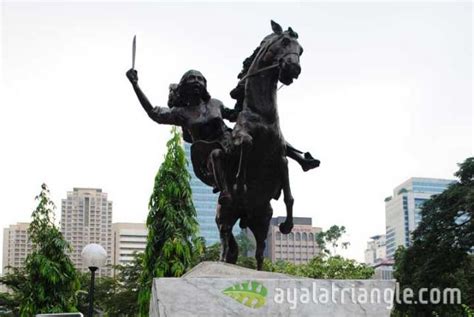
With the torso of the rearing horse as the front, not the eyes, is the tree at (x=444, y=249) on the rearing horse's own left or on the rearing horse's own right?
on the rearing horse's own left

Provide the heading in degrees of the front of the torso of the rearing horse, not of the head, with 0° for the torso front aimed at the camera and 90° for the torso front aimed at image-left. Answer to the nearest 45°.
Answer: approximately 315°

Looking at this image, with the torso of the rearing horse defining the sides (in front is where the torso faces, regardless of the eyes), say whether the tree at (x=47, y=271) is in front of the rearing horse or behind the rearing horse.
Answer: behind
